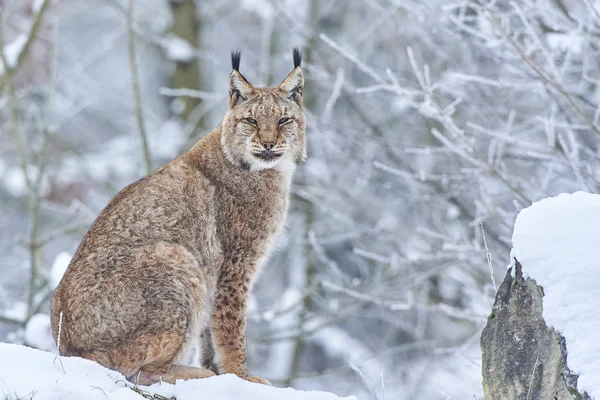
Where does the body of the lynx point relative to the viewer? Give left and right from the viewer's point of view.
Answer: facing to the right of the viewer
